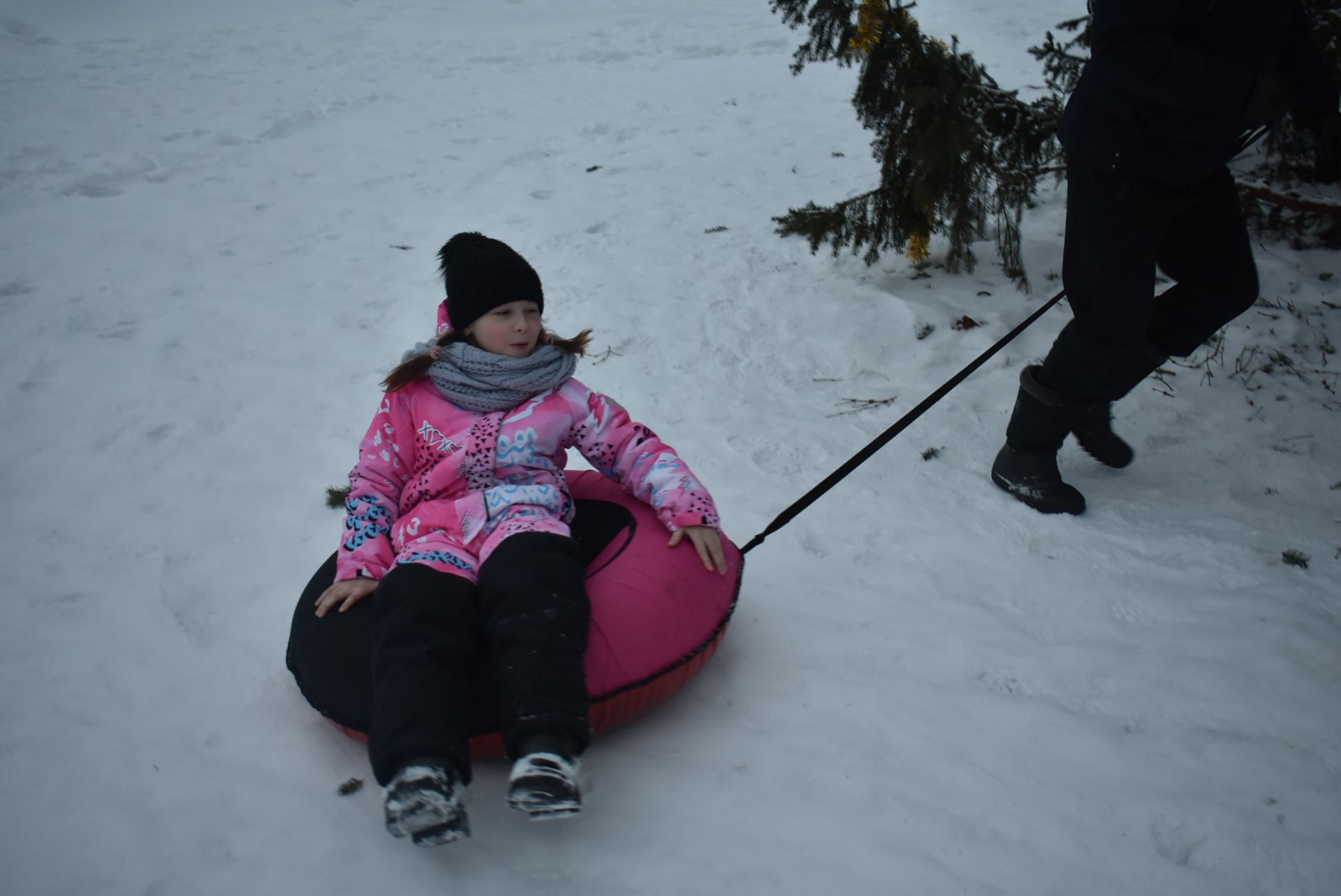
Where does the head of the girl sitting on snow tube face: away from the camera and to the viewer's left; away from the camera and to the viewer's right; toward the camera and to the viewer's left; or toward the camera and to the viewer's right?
toward the camera and to the viewer's right

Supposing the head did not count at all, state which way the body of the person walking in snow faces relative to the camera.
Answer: to the viewer's right

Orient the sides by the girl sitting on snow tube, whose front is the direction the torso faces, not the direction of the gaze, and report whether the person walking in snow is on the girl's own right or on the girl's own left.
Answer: on the girl's own left

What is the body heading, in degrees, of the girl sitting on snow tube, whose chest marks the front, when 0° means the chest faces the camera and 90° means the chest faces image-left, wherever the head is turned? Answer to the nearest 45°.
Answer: approximately 0°

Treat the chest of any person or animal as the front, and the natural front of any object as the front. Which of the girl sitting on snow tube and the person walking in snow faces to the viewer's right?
the person walking in snow

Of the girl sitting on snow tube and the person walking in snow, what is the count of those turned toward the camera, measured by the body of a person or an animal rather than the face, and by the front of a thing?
1

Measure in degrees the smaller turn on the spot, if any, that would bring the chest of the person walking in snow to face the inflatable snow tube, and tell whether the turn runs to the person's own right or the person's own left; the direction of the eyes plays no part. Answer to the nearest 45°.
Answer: approximately 135° to the person's own right

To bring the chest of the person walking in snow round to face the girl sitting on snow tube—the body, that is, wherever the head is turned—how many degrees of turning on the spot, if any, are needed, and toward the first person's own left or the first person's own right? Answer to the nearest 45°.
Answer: approximately 135° to the first person's own right
